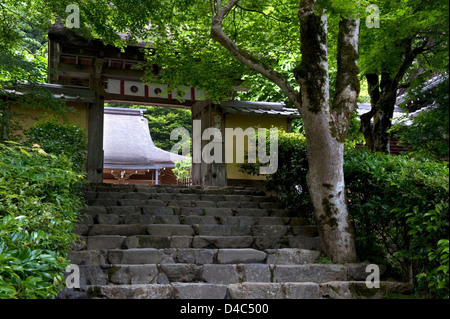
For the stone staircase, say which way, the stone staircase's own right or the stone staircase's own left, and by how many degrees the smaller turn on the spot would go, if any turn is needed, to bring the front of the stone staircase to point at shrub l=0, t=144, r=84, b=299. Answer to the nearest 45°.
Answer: approximately 45° to the stone staircase's own right

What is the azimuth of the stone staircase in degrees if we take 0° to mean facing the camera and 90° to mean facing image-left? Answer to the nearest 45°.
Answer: approximately 0°

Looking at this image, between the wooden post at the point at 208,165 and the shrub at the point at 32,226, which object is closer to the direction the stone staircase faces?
the shrub

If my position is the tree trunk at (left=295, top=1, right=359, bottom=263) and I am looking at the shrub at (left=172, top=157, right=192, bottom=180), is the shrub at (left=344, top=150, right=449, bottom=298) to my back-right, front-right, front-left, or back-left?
back-right

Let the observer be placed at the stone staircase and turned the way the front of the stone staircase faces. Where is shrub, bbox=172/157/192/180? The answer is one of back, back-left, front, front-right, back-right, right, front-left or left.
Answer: back

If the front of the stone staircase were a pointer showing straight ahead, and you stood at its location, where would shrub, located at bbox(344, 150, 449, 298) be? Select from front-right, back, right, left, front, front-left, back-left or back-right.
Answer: left

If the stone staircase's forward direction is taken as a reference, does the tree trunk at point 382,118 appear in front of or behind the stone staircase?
behind

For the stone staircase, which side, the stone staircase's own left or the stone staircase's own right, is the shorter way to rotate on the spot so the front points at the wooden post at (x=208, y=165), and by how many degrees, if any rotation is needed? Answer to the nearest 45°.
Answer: approximately 180°

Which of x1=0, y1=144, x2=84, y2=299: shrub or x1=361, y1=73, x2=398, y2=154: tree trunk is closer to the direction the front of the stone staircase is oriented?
the shrub
